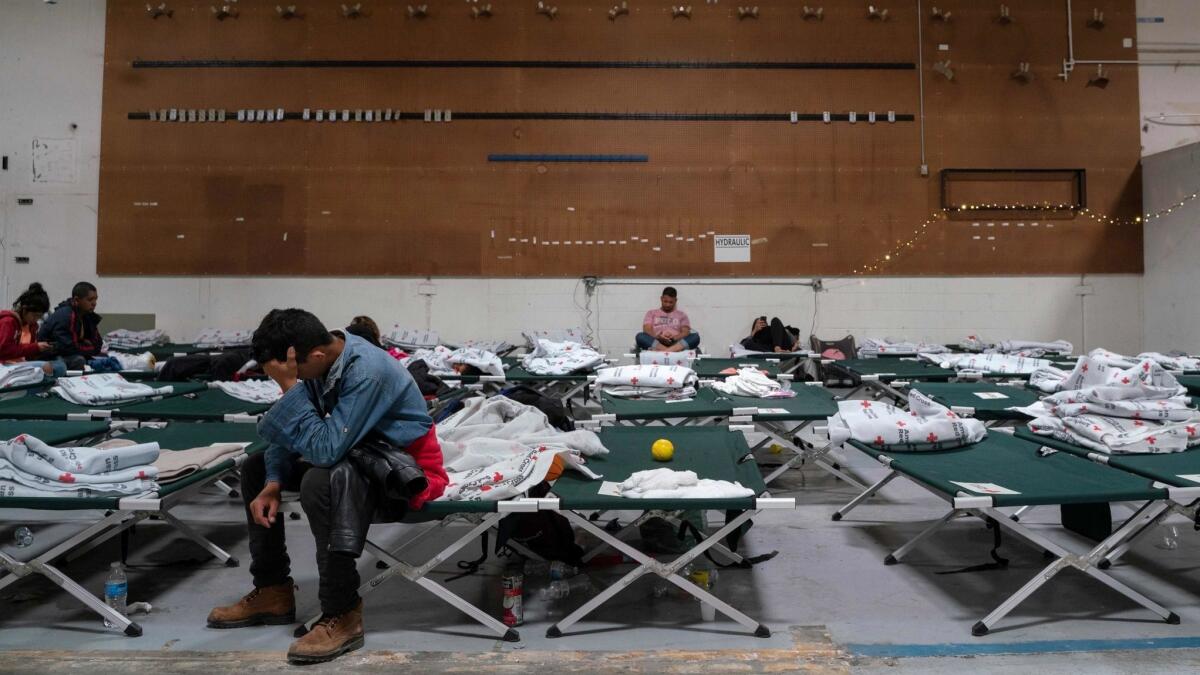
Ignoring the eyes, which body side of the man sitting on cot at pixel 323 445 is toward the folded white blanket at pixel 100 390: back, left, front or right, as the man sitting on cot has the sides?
right

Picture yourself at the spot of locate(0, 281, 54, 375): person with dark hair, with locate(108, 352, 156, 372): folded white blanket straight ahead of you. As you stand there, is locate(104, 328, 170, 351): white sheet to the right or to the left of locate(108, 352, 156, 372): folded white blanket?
left

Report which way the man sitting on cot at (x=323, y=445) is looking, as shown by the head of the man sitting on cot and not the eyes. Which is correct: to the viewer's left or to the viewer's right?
to the viewer's left

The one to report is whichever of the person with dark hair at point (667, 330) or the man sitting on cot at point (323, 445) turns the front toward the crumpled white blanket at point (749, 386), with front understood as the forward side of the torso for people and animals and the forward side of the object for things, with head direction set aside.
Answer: the person with dark hair

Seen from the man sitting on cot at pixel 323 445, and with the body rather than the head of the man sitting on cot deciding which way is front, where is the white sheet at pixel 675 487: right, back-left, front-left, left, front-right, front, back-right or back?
back-left

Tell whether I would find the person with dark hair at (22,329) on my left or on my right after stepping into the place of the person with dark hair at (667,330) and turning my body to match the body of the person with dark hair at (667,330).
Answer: on my right

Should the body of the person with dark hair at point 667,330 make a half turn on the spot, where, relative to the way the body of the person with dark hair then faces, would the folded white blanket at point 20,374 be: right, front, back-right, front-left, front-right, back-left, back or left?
back-left

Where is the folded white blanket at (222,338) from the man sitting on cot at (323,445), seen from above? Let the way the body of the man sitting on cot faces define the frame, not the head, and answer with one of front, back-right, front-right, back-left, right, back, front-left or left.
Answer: back-right

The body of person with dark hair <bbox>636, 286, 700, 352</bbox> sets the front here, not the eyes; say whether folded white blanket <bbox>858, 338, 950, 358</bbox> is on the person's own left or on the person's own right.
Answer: on the person's own left

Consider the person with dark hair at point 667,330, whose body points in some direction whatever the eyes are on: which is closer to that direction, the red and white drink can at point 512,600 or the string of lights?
the red and white drink can

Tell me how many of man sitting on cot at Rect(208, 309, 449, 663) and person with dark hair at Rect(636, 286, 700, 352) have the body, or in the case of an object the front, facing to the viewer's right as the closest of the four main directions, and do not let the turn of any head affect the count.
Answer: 0

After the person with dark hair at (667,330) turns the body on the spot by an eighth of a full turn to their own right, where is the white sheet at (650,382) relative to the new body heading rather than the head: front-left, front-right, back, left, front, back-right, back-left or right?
front-left

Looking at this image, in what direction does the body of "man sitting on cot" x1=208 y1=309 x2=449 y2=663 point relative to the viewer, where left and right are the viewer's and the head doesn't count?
facing the viewer and to the left of the viewer

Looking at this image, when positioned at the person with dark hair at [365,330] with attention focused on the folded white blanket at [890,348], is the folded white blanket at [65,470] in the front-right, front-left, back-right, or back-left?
back-right

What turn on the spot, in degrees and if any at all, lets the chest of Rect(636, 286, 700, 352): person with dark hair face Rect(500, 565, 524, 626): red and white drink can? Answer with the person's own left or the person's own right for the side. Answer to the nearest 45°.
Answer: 0° — they already face it

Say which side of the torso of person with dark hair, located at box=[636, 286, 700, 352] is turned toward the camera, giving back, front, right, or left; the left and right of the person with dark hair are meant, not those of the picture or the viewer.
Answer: front
